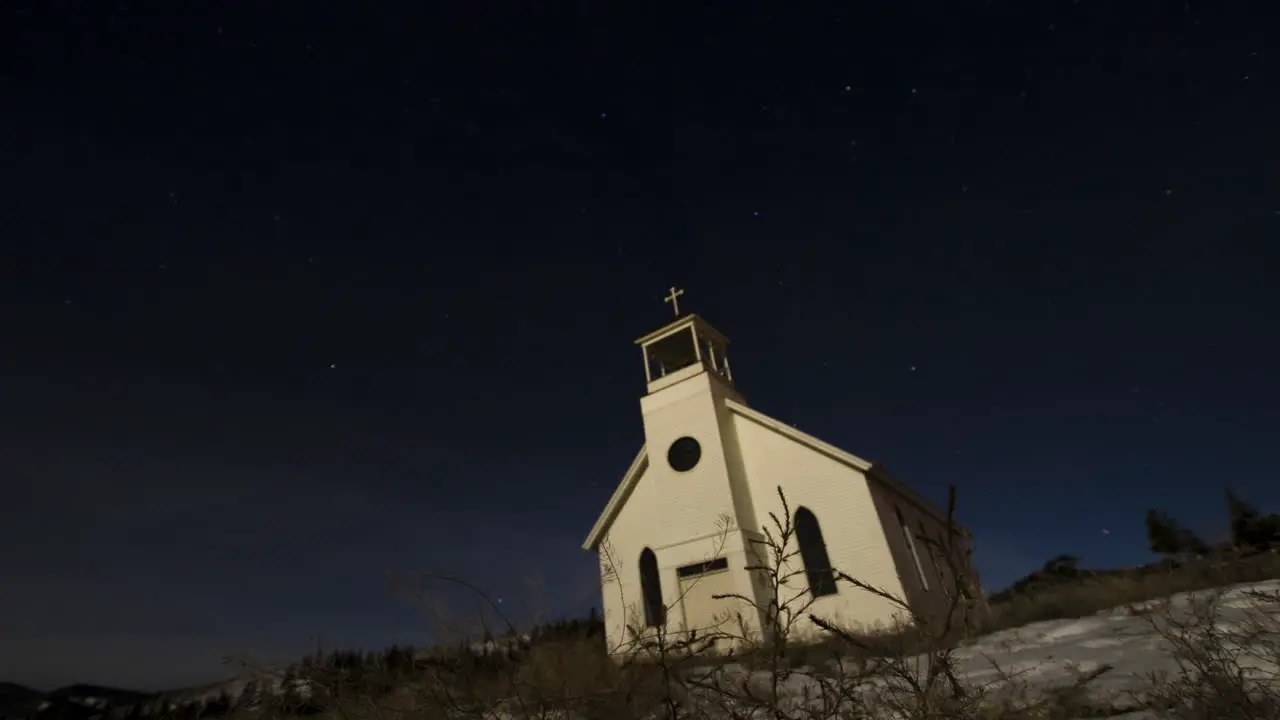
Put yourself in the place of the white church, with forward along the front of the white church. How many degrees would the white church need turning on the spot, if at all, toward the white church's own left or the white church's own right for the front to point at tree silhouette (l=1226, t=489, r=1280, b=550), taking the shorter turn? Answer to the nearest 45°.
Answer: approximately 180°

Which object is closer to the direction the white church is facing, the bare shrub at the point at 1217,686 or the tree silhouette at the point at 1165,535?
the bare shrub

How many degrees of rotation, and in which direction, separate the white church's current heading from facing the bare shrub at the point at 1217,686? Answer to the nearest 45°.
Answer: approximately 45° to its left

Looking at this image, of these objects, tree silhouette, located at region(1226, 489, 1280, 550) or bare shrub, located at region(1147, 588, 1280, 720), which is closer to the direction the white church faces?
the bare shrub

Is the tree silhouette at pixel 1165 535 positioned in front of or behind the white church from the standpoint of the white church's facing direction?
behind

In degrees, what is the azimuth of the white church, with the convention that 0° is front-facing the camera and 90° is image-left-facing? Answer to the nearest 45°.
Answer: approximately 45°
